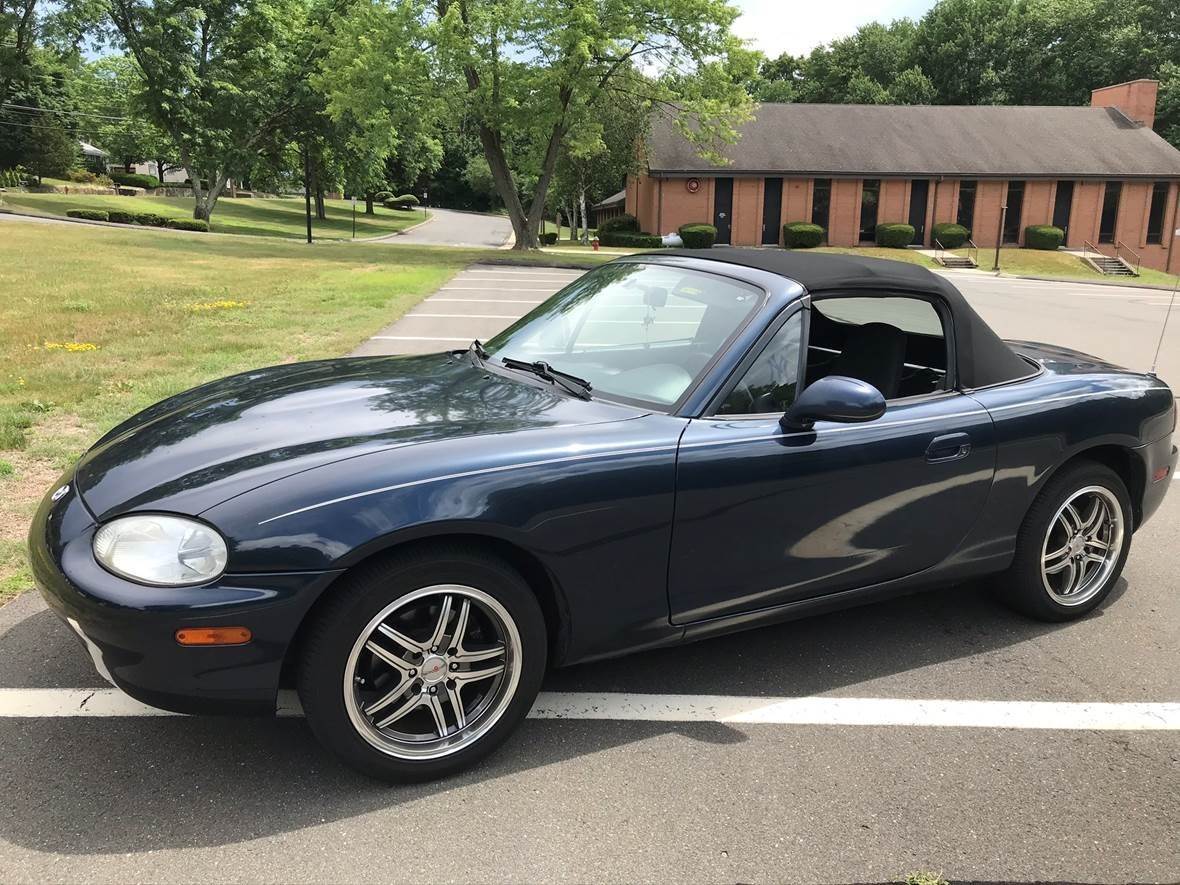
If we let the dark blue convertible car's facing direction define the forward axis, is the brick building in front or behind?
behind

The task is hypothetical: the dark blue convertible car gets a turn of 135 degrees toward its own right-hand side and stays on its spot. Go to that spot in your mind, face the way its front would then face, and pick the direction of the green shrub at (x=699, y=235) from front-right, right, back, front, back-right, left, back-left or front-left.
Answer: front

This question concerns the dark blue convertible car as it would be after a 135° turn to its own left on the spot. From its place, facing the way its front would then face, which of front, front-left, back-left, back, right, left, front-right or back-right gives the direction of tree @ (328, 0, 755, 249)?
left

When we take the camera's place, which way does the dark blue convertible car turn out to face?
facing the viewer and to the left of the viewer

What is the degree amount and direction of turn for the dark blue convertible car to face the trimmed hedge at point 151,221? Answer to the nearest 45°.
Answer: approximately 90° to its right

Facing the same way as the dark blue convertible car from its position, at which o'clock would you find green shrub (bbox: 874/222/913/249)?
The green shrub is roughly at 5 o'clock from the dark blue convertible car.

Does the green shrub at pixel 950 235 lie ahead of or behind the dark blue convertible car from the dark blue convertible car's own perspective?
behind

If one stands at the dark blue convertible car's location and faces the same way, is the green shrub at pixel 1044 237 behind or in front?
behind

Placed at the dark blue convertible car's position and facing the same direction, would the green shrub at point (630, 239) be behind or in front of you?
behind
